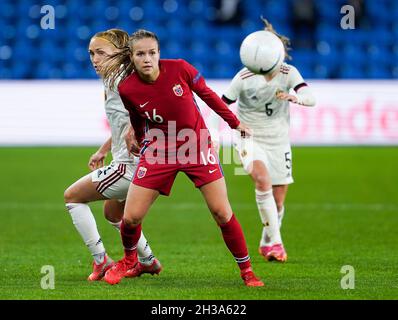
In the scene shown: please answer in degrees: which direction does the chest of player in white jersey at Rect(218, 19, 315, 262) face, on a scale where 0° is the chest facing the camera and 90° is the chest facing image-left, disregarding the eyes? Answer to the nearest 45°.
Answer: approximately 0°

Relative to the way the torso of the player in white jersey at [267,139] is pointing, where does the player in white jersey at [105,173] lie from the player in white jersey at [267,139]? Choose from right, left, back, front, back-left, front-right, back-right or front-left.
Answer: front-right

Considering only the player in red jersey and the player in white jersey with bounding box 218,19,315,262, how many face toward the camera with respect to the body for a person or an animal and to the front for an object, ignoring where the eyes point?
2

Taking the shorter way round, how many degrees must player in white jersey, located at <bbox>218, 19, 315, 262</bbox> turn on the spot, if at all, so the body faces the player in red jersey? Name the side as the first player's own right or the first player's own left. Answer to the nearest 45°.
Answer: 0° — they already face them
